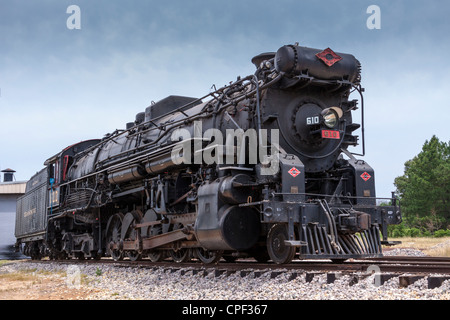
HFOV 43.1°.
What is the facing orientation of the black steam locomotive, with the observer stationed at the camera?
facing the viewer and to the right of the viewer

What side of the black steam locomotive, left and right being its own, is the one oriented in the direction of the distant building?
back

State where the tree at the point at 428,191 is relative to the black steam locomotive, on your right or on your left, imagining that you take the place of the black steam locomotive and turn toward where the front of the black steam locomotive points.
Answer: on your left

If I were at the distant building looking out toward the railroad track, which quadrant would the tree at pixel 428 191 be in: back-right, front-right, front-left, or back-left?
front-left
